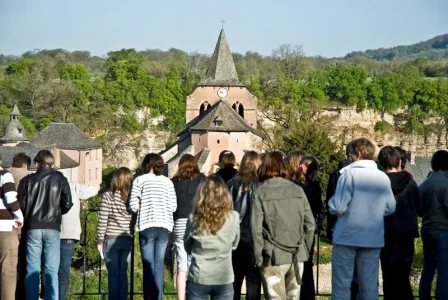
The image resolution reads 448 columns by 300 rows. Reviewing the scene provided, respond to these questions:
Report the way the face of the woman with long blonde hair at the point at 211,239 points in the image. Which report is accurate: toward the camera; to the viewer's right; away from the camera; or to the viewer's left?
away from the camera

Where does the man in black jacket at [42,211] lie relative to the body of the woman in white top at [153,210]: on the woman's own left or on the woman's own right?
on the woman's own left

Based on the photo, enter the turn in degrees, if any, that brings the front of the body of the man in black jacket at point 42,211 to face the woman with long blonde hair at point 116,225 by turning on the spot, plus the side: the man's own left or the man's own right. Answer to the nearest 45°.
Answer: approximately 90° to the man's own right

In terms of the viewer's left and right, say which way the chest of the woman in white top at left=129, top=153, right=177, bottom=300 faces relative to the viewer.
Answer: facing away from the viewer

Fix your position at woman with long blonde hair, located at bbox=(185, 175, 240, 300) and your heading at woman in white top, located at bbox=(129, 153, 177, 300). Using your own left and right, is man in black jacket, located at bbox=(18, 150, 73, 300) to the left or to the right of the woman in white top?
left

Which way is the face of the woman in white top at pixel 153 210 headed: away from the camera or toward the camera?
away from the camera

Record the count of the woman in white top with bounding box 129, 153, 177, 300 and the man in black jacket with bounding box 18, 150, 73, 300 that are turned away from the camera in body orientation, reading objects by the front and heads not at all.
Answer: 2

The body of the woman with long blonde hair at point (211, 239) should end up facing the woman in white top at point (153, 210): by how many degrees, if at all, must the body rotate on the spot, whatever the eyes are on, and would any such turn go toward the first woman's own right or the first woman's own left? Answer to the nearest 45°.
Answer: approximately 45° to the first woman's own left

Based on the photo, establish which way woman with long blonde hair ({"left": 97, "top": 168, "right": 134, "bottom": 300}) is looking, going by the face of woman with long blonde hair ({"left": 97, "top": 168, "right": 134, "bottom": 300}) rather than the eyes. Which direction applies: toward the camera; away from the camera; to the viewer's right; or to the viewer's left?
away from the camera

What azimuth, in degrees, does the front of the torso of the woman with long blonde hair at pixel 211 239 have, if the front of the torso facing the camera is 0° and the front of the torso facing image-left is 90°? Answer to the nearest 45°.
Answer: approximately 180°

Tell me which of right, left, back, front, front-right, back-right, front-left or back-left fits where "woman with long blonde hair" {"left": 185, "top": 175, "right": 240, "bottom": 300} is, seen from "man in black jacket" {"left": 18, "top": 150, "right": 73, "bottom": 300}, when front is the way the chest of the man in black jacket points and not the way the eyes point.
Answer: back-right

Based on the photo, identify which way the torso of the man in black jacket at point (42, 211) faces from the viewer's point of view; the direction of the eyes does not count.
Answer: away from the camera

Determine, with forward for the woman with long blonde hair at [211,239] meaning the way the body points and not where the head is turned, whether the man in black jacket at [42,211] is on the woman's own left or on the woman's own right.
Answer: on the woman's own left
